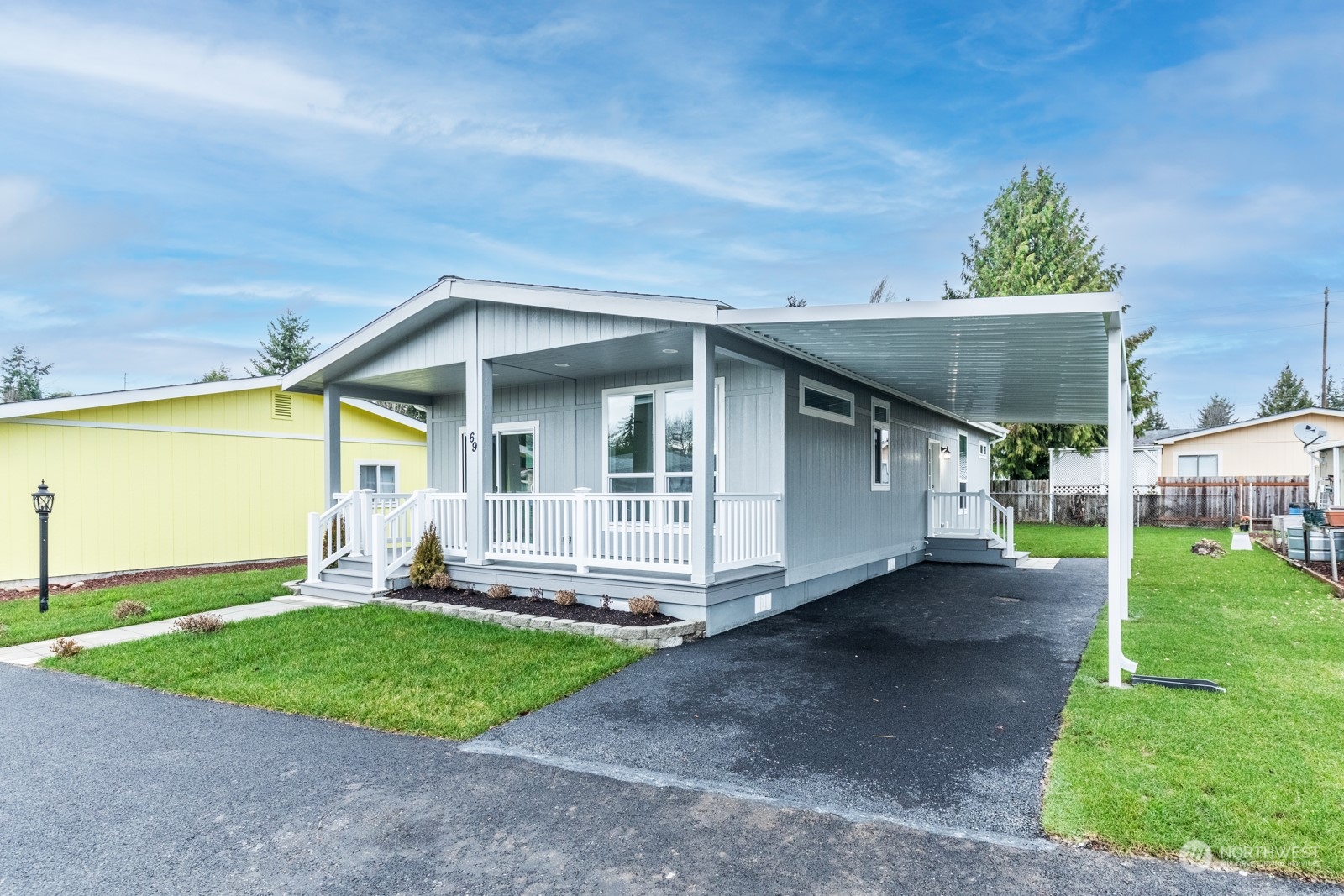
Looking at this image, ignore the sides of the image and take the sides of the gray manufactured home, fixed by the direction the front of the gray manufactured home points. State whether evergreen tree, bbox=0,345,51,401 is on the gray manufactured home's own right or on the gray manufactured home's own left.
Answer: on the gray manufactured home's own right

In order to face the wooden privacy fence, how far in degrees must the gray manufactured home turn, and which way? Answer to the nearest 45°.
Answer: approximately 180°

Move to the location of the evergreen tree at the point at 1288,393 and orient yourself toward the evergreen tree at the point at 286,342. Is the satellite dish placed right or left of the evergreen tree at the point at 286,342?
left

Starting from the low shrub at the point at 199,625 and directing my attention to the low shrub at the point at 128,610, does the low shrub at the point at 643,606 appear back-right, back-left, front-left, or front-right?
back-right

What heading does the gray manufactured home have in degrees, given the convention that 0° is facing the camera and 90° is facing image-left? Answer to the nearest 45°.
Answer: approximately 45°

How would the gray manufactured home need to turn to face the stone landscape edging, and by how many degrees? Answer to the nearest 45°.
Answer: approximately 45° to its left
